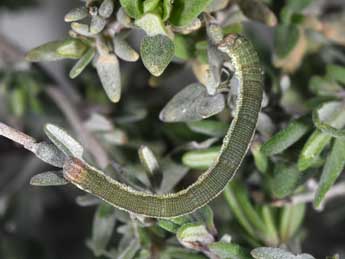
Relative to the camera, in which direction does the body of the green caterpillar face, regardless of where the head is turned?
to the viewer's left
